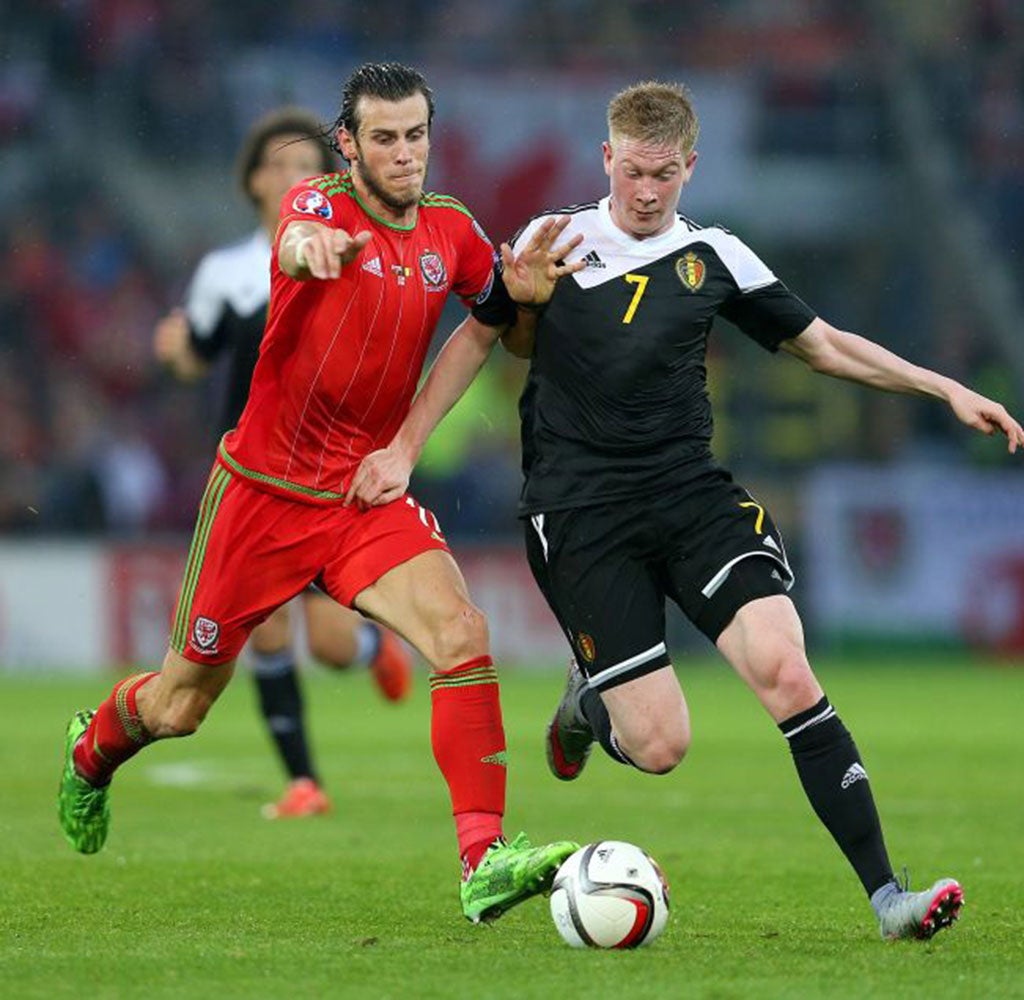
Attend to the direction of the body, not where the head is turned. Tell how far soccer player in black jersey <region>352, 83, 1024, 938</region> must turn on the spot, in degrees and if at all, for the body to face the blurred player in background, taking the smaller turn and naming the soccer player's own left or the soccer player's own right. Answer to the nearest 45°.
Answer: approximately 135° to the soccer player's own right

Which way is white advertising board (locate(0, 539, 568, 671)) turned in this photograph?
toward the camera

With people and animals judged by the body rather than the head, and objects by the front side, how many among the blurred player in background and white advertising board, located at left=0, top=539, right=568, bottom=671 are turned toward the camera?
2

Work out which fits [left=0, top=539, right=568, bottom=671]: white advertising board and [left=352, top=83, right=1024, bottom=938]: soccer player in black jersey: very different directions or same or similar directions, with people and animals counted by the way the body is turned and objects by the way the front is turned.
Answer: same or similar directions

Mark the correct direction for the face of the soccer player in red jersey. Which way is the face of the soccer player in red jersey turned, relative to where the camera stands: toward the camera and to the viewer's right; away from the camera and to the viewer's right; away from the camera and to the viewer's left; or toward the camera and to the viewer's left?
toward the camera and to the viewer's right

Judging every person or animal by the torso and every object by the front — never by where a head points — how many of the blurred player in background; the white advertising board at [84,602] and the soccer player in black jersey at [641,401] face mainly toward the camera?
3

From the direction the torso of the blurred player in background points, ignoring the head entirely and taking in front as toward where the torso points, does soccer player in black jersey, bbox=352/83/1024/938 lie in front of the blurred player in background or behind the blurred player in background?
in front

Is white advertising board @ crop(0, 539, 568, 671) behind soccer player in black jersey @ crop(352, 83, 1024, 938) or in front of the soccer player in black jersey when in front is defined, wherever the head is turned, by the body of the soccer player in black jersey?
behind

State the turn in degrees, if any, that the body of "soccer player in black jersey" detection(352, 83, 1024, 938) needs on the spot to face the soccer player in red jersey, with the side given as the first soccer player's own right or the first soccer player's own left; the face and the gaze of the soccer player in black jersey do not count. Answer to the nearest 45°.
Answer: approximately 90° to the first soccer player's own right

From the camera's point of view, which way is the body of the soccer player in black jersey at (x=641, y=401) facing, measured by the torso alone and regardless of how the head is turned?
toward the camera

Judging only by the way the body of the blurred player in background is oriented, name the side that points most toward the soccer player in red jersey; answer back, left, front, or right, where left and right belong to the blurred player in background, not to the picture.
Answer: front

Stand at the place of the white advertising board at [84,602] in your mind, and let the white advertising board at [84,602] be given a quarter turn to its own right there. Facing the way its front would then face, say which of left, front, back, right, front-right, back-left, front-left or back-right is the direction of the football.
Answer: left

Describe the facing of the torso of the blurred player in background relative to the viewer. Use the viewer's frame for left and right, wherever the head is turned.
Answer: facing the viewer

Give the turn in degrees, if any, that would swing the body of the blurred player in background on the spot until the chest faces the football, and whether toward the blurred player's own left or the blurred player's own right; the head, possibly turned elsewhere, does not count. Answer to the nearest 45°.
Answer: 0° — they already face it
